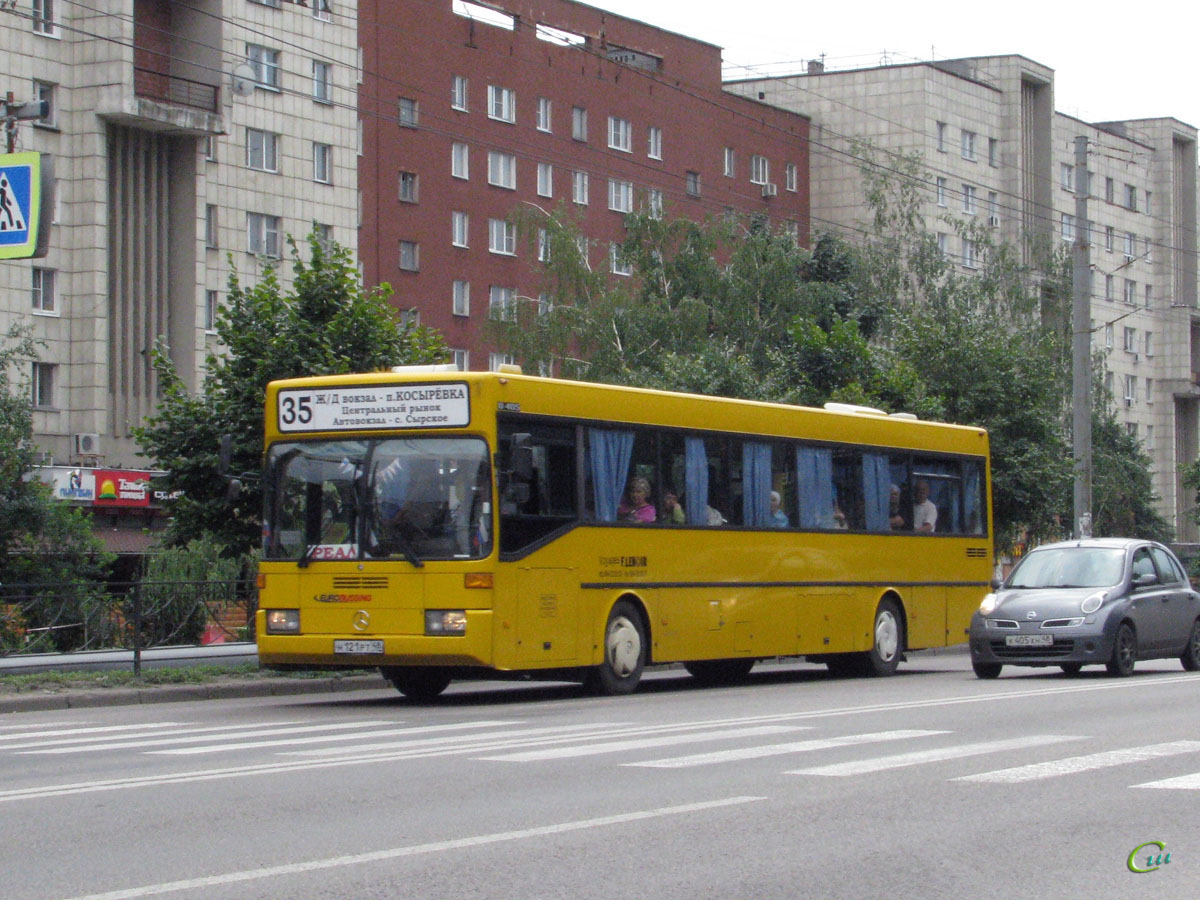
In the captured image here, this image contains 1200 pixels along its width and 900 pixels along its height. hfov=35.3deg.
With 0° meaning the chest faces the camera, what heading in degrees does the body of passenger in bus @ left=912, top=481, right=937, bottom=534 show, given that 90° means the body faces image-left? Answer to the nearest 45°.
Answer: approximately 45°

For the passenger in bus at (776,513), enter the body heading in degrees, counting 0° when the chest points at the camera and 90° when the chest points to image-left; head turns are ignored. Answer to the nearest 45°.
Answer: approximately 45°

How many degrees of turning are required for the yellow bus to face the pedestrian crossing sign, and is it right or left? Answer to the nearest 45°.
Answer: approximately 45° to its right

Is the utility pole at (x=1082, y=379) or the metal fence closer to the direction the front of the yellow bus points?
the metal fence

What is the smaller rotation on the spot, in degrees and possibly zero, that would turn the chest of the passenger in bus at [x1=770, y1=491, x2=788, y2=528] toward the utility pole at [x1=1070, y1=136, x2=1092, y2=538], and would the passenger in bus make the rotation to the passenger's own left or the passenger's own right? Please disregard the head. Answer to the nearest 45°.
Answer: approximately 135° to the passenger's own right

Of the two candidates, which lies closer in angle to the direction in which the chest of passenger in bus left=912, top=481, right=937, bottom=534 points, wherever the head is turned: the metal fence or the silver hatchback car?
the metal fence
